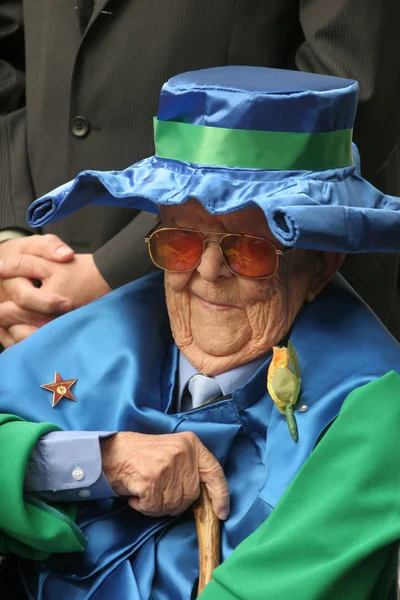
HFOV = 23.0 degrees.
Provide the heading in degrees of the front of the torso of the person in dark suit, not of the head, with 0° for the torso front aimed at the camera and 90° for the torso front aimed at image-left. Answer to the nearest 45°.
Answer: approximately 45°

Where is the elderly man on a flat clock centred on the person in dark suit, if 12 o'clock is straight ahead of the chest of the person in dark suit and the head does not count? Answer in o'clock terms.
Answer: The elderly man is roughly at 10 o'clock from the person in dark suit.
